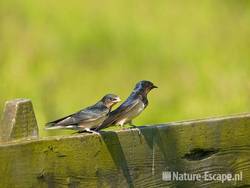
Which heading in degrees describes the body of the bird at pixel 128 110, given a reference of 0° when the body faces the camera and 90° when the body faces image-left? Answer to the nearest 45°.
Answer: approximately 270°

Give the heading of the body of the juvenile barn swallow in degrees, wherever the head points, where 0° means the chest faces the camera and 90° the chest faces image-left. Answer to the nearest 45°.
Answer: approximately 270°

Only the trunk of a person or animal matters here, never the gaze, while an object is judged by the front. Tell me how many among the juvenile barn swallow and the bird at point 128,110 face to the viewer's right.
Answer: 2
